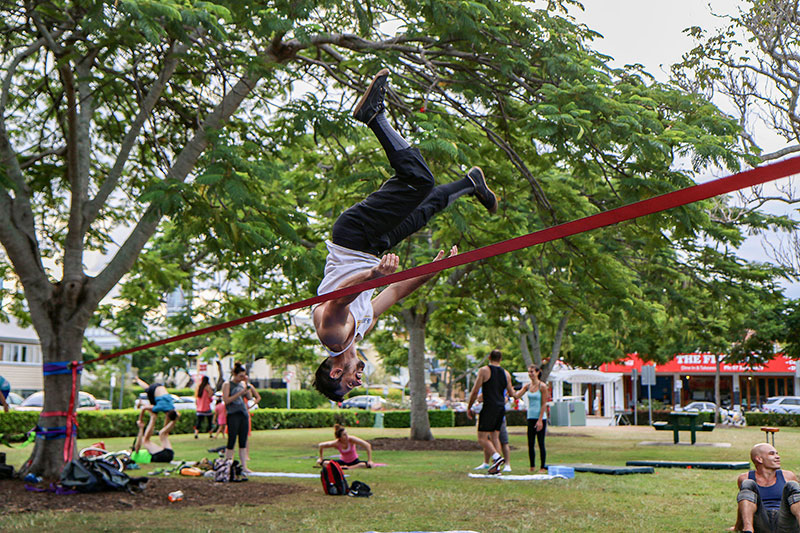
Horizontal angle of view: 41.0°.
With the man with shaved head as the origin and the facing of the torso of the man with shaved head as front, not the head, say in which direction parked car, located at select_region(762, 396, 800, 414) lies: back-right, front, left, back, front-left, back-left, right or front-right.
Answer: back

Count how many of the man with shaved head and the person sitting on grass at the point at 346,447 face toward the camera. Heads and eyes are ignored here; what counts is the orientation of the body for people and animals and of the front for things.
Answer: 2

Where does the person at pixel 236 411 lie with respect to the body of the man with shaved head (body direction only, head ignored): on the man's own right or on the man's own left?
on the man's own right

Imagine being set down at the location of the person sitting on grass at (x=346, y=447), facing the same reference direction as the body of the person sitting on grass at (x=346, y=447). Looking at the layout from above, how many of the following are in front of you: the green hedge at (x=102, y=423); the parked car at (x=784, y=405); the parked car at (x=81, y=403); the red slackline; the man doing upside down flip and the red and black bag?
3

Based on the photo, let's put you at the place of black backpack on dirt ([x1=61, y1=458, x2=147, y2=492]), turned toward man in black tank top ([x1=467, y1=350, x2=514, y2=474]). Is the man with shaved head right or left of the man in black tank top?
right

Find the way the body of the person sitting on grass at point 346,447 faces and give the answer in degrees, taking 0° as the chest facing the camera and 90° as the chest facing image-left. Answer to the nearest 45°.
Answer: approximately 0°

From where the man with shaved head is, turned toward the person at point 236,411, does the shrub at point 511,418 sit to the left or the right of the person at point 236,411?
right

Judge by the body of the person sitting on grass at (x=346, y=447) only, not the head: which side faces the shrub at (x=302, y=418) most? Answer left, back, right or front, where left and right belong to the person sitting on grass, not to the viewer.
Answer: back

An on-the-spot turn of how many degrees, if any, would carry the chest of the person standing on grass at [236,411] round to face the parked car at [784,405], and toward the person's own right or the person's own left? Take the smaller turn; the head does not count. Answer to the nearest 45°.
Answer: approximately 90° to the person's own left

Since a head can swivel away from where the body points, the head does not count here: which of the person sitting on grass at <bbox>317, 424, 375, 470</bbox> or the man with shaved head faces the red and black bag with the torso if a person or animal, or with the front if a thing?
the person sitting on grass

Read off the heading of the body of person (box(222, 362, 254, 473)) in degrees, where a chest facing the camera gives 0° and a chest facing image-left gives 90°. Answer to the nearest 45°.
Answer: approximately 315°
